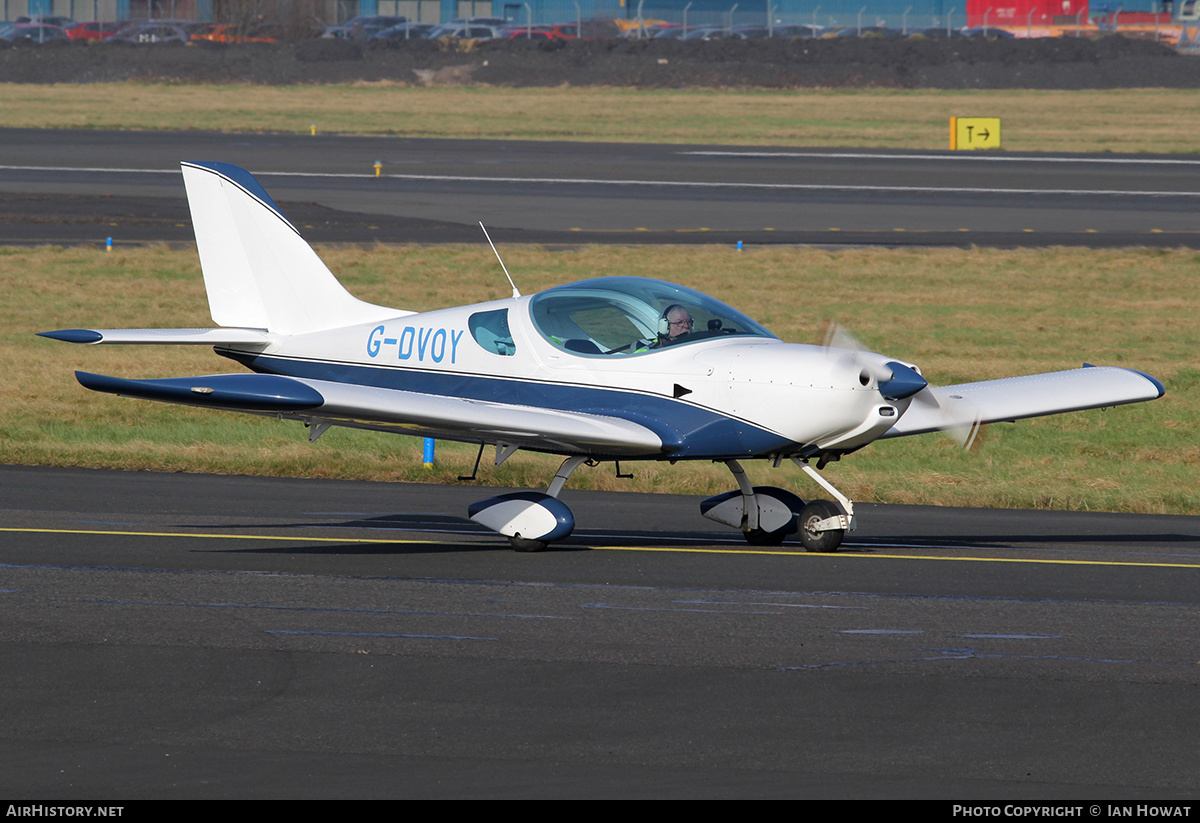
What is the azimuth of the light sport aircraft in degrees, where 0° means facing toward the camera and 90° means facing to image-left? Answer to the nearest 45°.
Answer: approximately 315°
